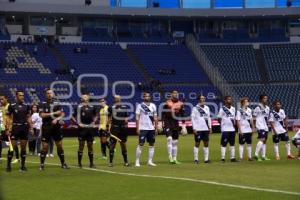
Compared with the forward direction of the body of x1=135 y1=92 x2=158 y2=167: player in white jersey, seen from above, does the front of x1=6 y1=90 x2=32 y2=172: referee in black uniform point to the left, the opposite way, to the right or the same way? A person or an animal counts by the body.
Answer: the same way

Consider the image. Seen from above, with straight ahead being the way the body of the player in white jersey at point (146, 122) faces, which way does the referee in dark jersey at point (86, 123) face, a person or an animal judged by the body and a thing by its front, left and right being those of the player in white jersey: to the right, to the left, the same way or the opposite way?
the same way

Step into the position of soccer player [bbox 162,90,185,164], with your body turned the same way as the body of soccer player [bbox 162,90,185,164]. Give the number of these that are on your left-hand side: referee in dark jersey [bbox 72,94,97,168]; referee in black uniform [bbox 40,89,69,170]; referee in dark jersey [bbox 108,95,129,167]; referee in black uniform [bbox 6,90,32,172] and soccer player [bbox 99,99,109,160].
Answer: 0

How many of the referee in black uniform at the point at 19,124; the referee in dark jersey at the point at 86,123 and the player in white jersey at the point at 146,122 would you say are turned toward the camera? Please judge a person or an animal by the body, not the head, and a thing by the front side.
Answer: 3

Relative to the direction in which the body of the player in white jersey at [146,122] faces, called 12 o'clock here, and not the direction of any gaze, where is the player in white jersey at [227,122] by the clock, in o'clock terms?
the player in white jersey at [227,122] is roughly at 8 o'clock from the player in white jersey at [146,122].

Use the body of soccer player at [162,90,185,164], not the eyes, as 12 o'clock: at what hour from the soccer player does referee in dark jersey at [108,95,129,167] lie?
The referee in dark jersey is roughly at 2 o'clock from the soccer player.

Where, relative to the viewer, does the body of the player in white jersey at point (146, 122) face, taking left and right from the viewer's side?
facing the viewer

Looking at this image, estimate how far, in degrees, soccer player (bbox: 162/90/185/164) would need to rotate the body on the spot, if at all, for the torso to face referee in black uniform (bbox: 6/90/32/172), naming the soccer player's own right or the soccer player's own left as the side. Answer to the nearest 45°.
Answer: approximately 45° to the soccer player's own right

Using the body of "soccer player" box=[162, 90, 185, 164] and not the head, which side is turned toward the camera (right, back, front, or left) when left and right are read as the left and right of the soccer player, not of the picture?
front

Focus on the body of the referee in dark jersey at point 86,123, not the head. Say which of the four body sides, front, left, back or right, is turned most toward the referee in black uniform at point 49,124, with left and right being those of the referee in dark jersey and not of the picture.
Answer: right

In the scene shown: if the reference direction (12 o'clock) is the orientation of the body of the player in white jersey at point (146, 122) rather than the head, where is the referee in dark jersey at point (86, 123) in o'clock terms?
The referee in dark jersey is roughly at 2 o'clock from the player in white jersey.

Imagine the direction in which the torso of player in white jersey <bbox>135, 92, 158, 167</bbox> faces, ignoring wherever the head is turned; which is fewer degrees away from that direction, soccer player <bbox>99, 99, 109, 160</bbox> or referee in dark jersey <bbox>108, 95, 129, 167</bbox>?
the referee in dark jersey

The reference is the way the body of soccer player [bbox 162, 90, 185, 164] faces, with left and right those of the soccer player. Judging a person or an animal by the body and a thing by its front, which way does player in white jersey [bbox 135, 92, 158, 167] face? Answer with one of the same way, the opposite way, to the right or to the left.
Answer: the same way

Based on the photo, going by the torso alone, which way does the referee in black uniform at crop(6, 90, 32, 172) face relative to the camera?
toward the camera

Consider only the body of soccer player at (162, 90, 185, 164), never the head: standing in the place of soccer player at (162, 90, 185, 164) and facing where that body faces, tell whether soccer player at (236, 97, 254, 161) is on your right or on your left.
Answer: on your left

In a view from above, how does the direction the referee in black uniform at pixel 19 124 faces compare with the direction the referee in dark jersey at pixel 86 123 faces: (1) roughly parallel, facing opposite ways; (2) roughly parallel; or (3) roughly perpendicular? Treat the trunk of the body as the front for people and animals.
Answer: roughly parallel

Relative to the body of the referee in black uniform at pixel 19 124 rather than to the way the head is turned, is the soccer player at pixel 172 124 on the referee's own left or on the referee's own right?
on the referee's own left

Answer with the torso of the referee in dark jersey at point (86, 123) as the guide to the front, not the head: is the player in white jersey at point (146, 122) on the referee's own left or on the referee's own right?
on the referee's own left

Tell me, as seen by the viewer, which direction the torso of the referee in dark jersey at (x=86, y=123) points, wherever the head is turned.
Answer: toward the camera
